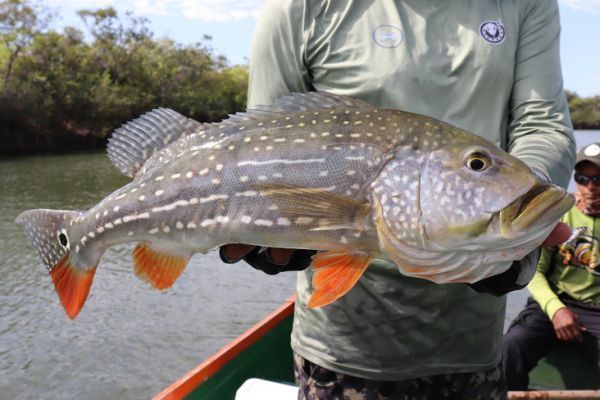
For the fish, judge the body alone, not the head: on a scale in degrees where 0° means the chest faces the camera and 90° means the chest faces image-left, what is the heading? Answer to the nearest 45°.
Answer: approximately 270°
